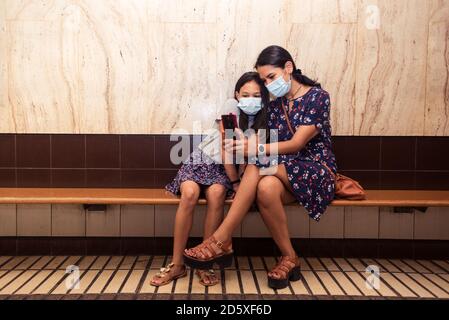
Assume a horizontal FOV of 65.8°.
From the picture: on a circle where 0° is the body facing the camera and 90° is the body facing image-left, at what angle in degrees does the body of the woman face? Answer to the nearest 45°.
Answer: approximately 45°
